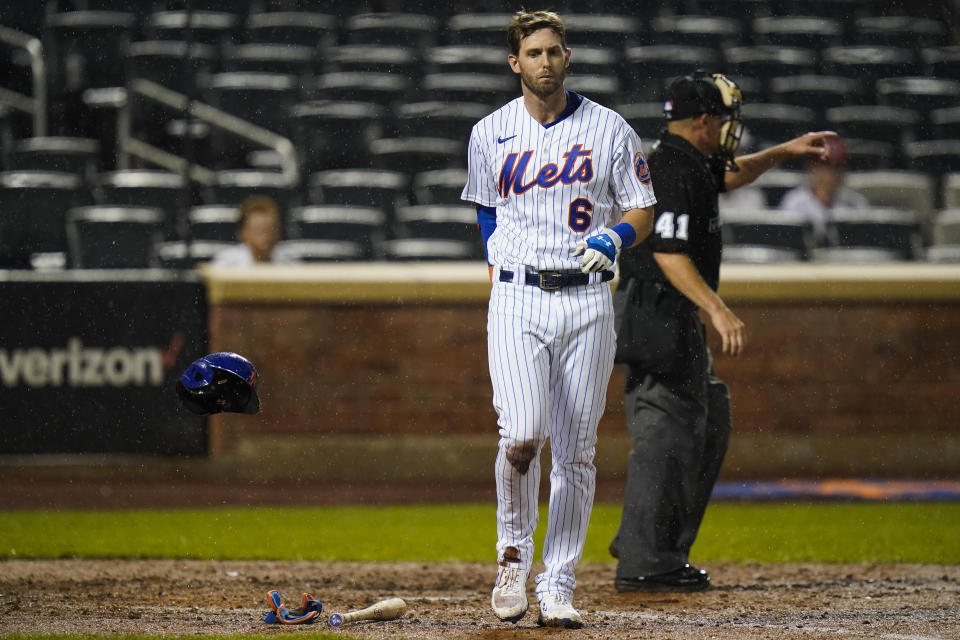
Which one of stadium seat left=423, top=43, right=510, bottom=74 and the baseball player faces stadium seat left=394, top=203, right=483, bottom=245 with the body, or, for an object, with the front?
stadium seat left=423, top=43, right=510, bottom=74

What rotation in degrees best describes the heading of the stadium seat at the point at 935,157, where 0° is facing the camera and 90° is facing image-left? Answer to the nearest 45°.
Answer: approximately 0°

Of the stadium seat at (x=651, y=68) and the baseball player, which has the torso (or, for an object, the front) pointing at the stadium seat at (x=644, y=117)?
the stadium seat at (x=651, y=68)

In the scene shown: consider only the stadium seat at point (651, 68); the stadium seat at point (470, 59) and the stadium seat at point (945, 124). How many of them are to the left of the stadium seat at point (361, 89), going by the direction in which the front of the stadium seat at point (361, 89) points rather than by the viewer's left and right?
3

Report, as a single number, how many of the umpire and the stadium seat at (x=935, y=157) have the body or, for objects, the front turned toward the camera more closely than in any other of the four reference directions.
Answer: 1

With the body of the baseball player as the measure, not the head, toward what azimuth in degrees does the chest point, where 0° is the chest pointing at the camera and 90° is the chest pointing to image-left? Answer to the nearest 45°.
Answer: approximately 0°

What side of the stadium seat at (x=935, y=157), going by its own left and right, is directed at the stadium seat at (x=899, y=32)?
back
